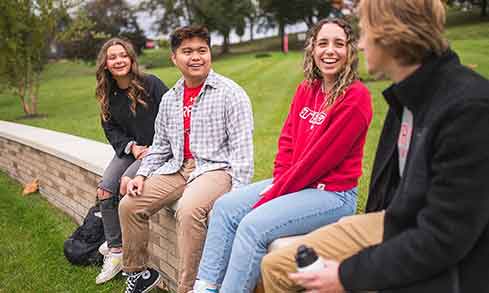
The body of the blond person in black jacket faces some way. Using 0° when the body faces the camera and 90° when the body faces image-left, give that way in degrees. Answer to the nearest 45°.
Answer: approximately 90°

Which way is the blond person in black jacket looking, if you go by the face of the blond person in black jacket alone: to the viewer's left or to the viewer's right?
to the viewer's left

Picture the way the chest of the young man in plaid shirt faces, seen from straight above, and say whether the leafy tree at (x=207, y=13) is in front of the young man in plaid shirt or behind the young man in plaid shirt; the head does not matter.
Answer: behind

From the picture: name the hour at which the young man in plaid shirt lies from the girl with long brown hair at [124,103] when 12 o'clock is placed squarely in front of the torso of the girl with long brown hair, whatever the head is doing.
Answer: The young man in plaid shirt is roughly at 10 o'clock from the girl with long brown hair.

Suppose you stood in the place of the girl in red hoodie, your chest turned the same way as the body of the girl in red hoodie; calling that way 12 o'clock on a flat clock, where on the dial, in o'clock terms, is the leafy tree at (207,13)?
The leafy tree is roughly at 4 o'clock from the girl in red hoodie.

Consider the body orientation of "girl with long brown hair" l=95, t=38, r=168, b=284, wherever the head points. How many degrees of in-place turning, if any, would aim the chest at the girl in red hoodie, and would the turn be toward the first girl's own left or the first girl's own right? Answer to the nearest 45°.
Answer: approximately 90° to the first girl's own left

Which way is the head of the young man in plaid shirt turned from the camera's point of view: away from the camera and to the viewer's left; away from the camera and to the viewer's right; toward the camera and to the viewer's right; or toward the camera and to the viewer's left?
toward the camera and to the viewer's right

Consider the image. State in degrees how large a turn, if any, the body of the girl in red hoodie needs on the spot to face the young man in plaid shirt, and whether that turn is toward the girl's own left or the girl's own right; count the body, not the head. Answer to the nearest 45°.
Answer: approximately 90° to the girl's own right

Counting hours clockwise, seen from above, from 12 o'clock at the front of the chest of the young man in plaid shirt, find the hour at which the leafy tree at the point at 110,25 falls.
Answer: The leafy tree is roughly at 4 o'clock from the young man in plaid shirt.

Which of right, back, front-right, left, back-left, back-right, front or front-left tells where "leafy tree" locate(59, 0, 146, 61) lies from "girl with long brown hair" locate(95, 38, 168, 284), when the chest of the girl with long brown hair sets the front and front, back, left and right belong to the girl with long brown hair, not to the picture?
back-right
